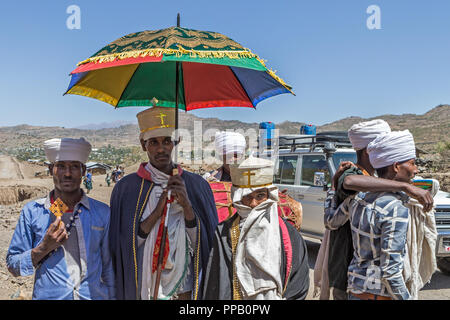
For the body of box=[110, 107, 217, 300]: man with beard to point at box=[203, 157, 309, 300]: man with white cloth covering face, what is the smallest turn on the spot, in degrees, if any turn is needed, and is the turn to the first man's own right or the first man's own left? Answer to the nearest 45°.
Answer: approximately 45° to the first man's own left

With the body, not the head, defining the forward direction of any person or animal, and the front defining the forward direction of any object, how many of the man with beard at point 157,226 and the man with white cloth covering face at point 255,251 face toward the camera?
2

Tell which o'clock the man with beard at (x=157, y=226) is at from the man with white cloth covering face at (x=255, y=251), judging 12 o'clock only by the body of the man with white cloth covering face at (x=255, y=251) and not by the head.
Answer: the man with beard at (x=157, y=226) is roughly at 4 o'clock from the man with white cloth covering face at (x=255, y=251).

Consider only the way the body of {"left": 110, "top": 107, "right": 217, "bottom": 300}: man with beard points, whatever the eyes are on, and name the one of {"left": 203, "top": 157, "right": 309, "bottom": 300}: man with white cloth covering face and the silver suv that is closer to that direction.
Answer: the man with white cloth covering face

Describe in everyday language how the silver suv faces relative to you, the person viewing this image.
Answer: facing the viewer and to the right of the viewer

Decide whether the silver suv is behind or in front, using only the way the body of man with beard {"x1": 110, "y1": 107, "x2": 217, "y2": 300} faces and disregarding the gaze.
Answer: behind

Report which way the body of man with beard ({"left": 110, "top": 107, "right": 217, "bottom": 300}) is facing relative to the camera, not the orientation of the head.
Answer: toward the camera

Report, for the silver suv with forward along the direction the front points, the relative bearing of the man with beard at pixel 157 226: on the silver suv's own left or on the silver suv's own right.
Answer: on the silver suv's own right

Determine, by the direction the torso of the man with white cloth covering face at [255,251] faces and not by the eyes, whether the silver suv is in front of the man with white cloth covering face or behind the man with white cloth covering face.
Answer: behind

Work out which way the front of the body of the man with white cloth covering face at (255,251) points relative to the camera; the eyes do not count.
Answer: toward the camera
